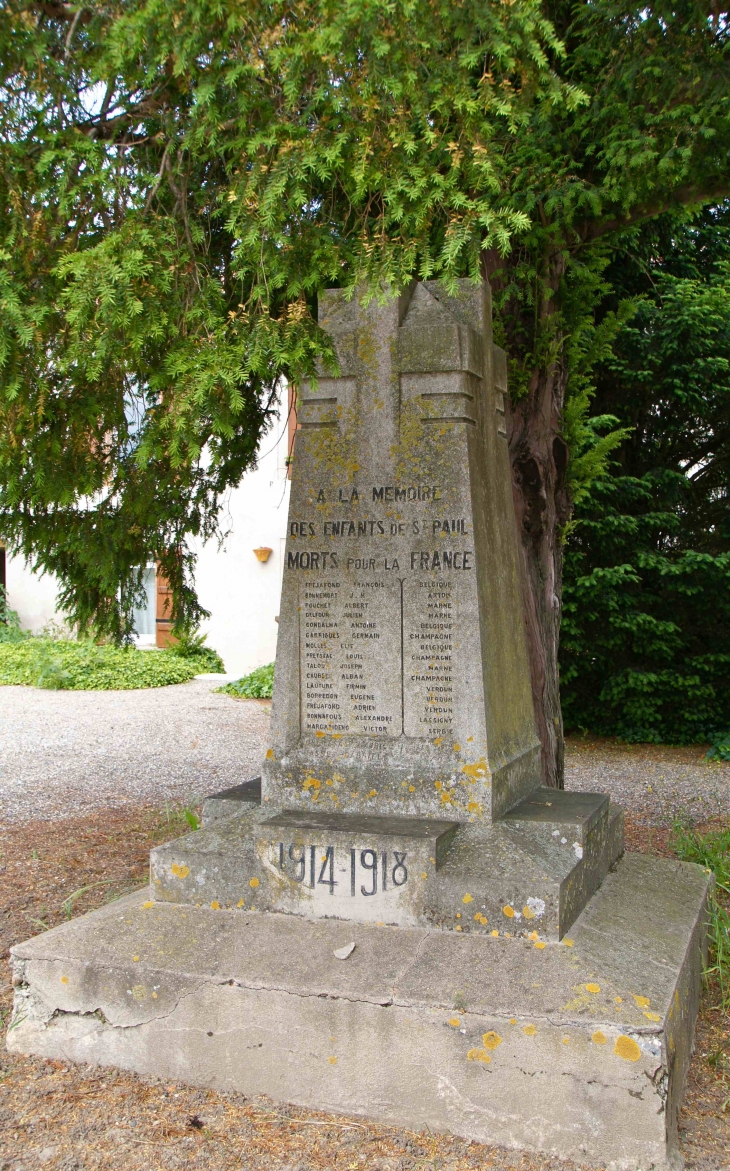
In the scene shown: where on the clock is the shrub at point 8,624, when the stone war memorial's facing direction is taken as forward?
The shrub is roughly at 5 o'clock from the stone war memorial.

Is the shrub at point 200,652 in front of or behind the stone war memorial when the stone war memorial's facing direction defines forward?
behind

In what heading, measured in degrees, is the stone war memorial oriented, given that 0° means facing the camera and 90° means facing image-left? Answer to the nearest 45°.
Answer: approximately 0°

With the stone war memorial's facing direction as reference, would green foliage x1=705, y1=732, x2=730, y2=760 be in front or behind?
behind

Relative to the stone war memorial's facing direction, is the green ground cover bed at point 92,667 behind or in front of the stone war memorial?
behind

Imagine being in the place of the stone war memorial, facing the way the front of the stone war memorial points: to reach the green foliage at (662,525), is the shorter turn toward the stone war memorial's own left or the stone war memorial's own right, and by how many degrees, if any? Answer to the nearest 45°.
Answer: approximately 135° to the stone war memorial's own left
